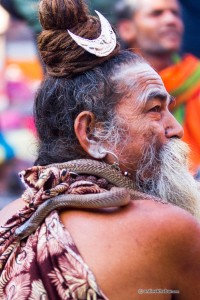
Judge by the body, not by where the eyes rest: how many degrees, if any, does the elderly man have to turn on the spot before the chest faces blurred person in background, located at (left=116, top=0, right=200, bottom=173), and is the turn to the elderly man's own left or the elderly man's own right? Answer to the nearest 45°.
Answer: approximately 45° to the elderly man's own left

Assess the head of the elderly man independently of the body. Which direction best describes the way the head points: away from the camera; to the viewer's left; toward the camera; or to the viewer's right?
to the viewer's right

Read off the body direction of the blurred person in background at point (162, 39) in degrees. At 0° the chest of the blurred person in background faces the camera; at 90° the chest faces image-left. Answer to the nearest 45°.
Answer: approximately 315°

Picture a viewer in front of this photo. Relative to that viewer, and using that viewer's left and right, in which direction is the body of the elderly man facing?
facing away from the viewer and to the right of the viewer

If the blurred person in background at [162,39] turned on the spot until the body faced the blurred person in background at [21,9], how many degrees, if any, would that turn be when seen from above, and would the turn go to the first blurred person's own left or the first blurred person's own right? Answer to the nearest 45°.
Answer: approximately 135° to the first blurred person's own right

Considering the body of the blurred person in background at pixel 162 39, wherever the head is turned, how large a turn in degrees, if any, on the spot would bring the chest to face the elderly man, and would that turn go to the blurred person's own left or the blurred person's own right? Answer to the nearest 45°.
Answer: approximately 45° to the blurred person's own right

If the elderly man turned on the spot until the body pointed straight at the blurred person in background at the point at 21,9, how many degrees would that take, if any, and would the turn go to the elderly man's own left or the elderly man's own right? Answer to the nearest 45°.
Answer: approximately 45° to the elderly man's own left
